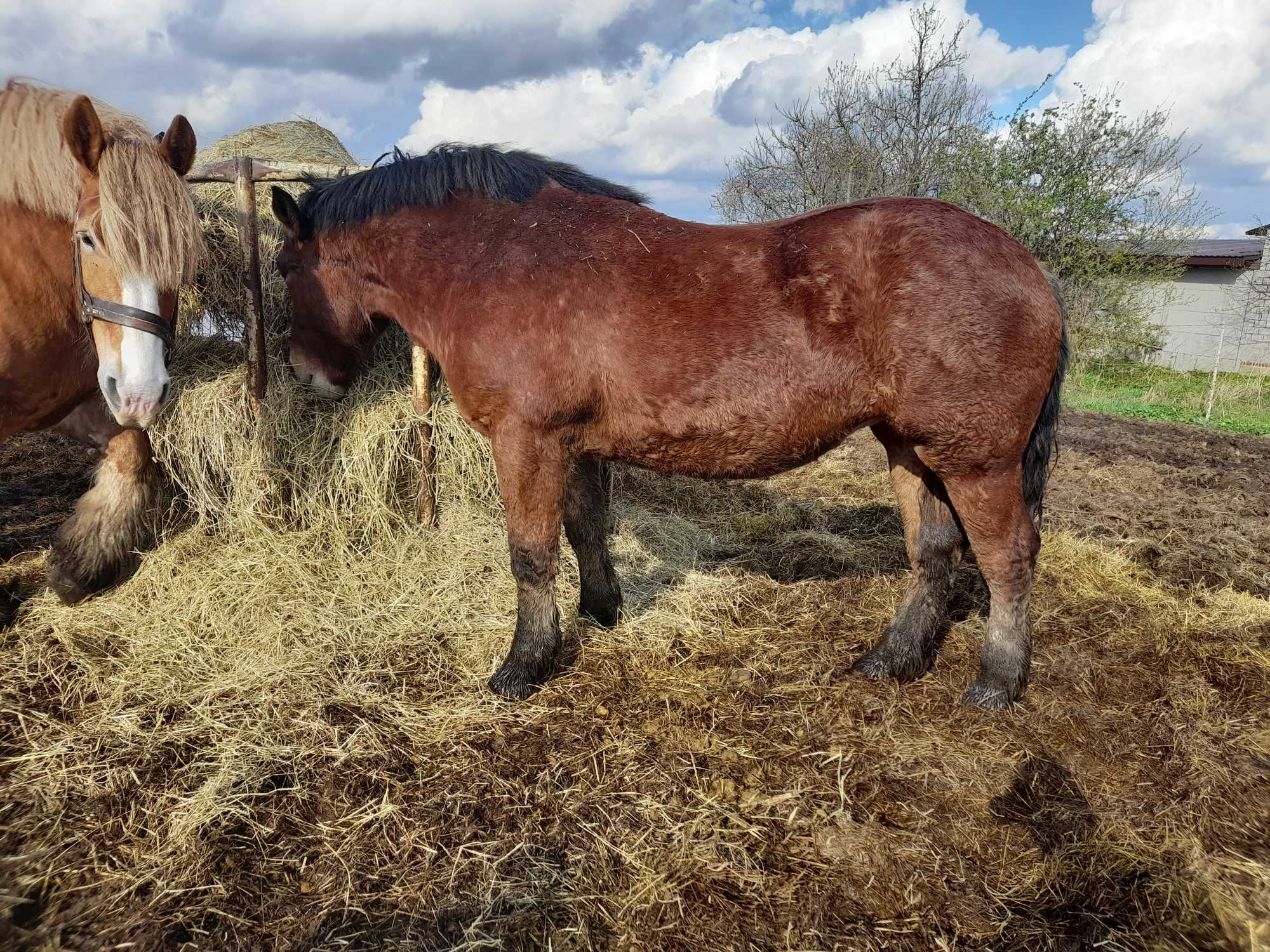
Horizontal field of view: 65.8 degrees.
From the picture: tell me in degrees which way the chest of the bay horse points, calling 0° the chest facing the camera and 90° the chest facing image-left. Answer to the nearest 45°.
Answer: approximately 90°

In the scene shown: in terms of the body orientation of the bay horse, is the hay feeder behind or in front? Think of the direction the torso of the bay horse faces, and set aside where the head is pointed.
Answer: in front

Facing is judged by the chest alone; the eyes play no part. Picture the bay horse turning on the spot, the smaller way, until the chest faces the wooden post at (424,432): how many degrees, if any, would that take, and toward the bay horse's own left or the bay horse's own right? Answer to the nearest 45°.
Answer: approximately 45° to the bay horse's own right
